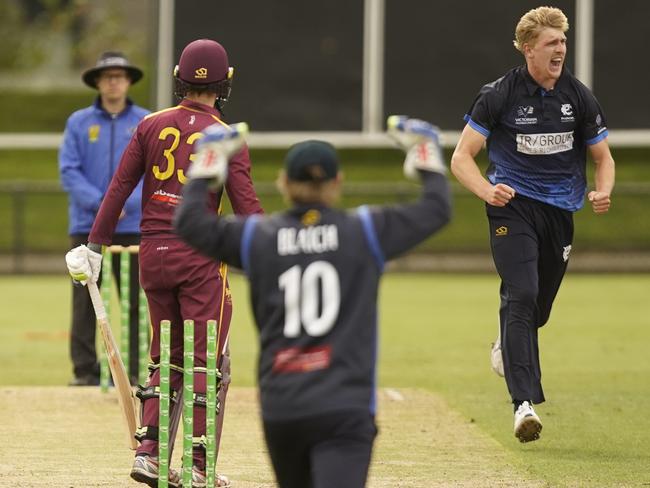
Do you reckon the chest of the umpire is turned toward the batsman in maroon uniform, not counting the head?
yes

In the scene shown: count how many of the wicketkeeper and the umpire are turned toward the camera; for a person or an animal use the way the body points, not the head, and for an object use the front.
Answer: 1

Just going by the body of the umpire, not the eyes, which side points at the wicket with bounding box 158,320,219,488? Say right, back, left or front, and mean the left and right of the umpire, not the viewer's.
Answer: front

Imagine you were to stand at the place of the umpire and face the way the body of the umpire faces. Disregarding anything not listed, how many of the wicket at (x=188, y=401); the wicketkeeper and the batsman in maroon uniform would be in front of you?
3

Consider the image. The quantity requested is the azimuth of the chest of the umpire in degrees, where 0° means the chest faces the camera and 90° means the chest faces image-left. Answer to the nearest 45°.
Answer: approximately 0°

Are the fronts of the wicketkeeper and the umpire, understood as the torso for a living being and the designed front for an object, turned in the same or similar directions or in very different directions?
very different directions

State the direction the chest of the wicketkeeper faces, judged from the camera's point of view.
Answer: away from the camera

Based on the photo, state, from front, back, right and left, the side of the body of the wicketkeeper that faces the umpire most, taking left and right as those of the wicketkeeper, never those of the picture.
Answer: front

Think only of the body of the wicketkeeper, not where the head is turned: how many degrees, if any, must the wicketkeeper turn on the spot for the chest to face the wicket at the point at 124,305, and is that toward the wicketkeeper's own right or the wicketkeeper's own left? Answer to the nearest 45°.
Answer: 0° — they already face it
